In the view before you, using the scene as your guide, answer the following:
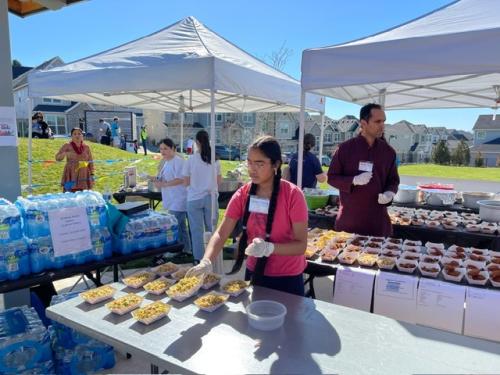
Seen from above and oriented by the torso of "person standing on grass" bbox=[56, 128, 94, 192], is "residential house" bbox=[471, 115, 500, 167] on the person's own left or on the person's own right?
on the person's own left

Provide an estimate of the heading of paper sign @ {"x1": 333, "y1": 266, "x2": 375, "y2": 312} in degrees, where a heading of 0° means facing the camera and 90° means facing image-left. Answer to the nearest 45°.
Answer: approximately 0°

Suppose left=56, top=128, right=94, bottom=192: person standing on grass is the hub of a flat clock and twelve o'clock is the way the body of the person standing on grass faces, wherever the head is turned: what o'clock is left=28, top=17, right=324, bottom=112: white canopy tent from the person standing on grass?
The white canopy tent is roughly at 11 o'clock from the person standing on grass.

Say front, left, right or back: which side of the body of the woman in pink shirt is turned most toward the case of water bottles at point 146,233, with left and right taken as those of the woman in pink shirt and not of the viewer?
right

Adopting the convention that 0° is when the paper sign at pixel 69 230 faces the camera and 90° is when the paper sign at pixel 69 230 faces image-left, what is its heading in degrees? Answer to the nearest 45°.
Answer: approximately 0°

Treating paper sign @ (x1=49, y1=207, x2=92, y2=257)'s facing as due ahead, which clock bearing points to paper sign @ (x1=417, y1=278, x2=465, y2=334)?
paper sign @ (x1=417, y1=278, x2=465, y2=334) is roughly at 10 o'clock from paper sign @ (x1=49, y1=207, x2=92, y2=257).

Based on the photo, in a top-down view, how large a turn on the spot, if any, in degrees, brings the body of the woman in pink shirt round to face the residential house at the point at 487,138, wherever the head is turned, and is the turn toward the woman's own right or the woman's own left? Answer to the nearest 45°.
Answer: approximately 180°

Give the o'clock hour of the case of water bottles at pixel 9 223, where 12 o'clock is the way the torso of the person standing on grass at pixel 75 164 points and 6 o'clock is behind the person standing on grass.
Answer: The case of water bottles is roughly at 12 o'clock from the person standing on grass.
